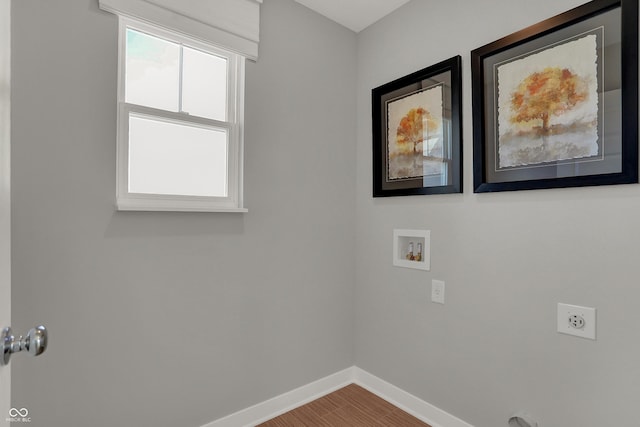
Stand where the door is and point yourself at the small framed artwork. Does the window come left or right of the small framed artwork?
left

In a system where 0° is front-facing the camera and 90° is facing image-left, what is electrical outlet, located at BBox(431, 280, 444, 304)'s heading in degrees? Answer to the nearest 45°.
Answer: approximately 45°

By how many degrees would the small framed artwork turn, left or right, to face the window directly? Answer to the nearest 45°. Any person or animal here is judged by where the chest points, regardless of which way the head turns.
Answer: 0° — it already faces it
